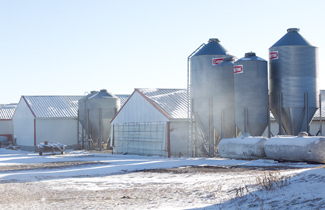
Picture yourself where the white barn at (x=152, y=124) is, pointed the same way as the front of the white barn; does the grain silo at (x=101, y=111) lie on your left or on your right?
on your right

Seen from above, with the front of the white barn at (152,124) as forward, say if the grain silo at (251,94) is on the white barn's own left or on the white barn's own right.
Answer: on the white barn's own left

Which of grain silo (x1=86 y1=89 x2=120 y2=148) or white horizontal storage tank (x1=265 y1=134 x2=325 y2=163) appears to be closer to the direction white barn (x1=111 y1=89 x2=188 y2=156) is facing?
the white horizontal storage tank

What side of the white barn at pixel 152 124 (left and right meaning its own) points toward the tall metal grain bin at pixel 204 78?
left

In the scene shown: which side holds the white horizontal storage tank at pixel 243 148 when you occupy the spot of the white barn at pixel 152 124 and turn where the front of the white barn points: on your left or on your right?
on your left

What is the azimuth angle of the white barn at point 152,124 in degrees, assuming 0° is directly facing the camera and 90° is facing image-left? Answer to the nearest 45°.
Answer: approximately 45°

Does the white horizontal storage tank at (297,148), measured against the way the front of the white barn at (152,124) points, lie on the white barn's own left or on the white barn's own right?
on the white barn's own left

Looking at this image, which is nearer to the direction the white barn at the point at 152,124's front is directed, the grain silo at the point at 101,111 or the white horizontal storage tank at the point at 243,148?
the white horizontal storage tank

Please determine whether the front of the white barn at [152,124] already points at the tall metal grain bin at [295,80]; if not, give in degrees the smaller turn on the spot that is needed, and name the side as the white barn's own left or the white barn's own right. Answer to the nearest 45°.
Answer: approximately 90° to the white barn's own left
